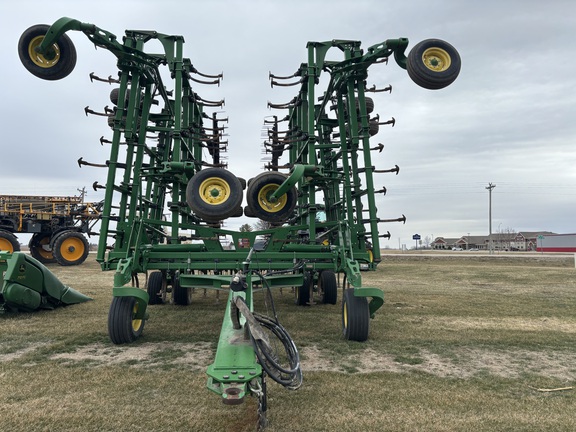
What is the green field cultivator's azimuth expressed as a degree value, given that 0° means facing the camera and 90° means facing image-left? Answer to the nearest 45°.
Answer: approximately 0°
